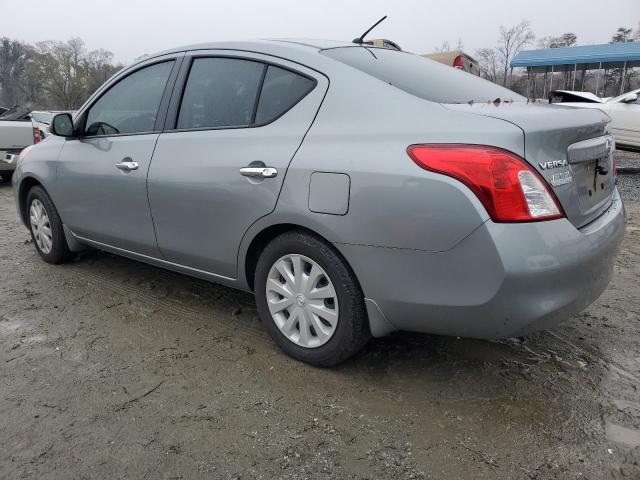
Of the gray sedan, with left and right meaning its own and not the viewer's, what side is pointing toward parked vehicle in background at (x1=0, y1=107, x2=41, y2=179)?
front

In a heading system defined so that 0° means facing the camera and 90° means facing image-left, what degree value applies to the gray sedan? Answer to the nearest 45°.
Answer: approximately 135°

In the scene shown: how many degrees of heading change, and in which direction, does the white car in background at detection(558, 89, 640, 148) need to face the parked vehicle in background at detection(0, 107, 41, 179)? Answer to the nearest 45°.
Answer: approximately 45° to its left

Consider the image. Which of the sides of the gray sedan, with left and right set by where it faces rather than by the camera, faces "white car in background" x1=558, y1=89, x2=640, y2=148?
right

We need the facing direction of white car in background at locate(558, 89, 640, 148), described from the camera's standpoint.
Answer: facing to the left of the viewer

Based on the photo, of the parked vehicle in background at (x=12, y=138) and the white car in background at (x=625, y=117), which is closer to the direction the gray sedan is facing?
the parked vehicle in background

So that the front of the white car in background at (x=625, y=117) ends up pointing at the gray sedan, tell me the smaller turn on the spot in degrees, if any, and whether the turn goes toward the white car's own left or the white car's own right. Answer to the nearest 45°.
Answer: approximately 90° to the white car's own left

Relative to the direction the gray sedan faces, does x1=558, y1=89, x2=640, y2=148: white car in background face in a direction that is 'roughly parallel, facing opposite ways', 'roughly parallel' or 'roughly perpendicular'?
roughly parallel

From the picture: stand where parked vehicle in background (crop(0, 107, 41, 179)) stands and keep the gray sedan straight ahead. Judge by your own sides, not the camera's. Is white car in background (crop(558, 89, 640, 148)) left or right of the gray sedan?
left

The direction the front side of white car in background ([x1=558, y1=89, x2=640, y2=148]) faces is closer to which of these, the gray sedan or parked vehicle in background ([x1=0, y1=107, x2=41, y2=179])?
the parked vehicle in background

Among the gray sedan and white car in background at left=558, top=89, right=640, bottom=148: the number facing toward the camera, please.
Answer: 0
